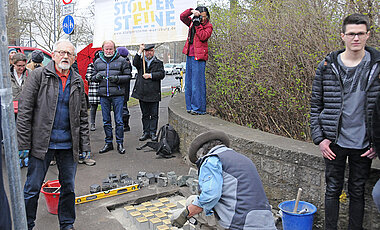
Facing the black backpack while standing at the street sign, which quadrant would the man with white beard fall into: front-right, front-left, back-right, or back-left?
front-right

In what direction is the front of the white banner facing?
toward the camera

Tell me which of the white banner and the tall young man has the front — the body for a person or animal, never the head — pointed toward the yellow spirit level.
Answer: the white banner

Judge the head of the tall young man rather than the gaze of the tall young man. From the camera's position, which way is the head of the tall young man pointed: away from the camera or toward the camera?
toward the camera

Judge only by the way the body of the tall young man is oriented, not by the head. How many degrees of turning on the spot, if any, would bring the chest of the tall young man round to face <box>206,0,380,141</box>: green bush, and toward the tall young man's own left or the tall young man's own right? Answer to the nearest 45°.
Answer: approximately 135° to the tall young man's own right

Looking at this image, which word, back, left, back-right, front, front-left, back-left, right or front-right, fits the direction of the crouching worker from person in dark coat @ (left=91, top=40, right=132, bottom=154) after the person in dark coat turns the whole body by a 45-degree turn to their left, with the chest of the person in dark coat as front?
front-right

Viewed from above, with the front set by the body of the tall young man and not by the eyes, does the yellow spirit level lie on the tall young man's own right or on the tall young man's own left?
on the tall young man's own right

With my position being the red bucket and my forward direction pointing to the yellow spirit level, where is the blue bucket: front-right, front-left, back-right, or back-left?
front-right

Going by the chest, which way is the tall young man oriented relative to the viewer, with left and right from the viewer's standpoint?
facing the viewer

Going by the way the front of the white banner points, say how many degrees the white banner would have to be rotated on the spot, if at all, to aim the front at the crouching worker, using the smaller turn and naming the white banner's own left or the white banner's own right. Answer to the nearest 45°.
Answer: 0° — it already faces them

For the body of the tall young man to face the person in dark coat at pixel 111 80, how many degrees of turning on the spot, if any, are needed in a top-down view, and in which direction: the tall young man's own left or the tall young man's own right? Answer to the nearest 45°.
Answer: approximately 135° to the tall young man's own right

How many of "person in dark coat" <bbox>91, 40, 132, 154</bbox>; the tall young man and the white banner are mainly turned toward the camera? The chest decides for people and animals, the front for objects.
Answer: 3

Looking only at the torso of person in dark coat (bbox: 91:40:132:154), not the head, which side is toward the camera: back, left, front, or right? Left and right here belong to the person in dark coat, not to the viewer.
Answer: front

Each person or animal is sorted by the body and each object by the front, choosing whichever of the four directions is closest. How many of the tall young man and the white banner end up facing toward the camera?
2

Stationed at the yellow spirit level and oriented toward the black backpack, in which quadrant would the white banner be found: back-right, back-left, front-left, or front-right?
front-left

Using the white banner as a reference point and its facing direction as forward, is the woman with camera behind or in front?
in front

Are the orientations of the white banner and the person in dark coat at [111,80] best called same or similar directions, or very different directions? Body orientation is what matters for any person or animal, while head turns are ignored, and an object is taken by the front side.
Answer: same or similar directions

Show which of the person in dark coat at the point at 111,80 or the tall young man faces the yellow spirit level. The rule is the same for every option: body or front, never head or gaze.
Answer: the person in dark coat

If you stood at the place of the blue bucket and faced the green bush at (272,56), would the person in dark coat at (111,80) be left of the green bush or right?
left
